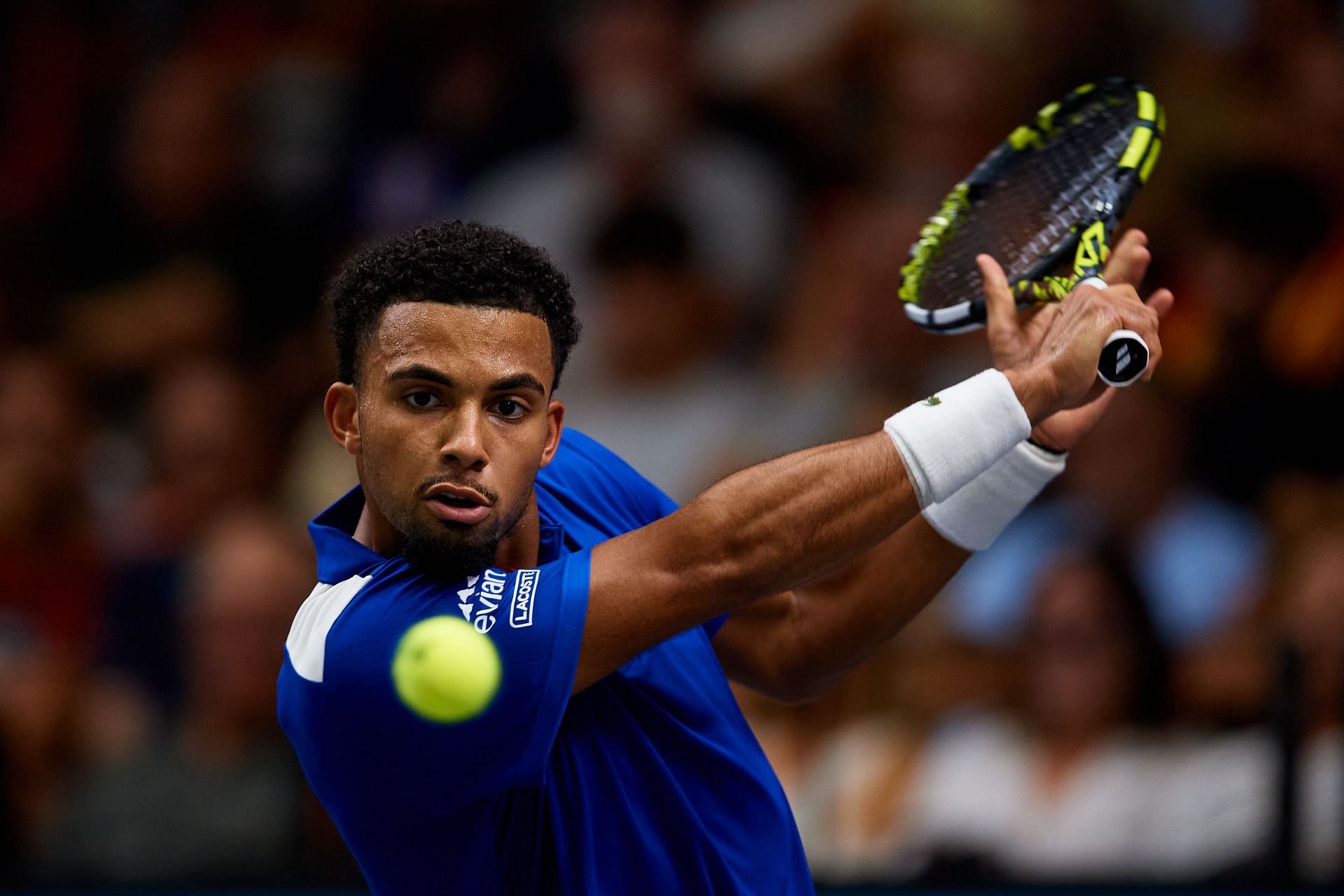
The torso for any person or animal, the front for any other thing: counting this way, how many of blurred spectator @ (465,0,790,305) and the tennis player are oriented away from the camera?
0

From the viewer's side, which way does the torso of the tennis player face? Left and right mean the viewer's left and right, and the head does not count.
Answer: facing the viewer and to the right of the viewer

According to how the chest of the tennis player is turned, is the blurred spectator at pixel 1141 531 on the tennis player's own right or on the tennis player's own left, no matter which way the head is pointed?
on the tennis player's own left

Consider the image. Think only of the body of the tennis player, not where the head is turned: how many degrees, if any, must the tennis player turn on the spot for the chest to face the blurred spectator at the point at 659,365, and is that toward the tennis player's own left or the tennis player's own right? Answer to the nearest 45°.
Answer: approximately 135° to the tennis player's own left

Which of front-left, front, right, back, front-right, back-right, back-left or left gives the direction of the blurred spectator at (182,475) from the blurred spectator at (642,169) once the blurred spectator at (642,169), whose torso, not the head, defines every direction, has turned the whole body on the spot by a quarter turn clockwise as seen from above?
front

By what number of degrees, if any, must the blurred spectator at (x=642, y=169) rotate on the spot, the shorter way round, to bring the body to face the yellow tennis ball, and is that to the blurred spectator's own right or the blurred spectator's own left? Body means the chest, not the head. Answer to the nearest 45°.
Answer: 0° — they already face it

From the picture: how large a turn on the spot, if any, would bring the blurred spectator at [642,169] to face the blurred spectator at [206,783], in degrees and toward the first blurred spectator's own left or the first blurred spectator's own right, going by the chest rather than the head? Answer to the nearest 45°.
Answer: approximately 45° to the first blurred spectator's own right

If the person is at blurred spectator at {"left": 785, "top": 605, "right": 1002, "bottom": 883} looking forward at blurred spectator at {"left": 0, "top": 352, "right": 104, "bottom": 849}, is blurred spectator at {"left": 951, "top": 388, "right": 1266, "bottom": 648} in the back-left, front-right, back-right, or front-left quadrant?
back-right

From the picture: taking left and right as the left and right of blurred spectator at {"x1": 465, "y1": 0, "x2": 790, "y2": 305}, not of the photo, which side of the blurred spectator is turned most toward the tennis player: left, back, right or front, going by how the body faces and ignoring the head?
front

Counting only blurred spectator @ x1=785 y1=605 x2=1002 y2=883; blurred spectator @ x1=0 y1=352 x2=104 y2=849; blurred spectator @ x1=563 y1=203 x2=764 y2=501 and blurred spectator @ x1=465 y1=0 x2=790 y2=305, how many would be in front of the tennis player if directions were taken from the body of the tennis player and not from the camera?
0

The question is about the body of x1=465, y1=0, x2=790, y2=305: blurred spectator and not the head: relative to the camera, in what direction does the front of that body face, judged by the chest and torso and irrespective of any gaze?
toward the camera

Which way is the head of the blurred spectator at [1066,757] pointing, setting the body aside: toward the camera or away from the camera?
toward the camera

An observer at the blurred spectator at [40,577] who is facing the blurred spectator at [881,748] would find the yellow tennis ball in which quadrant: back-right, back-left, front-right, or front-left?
front-right

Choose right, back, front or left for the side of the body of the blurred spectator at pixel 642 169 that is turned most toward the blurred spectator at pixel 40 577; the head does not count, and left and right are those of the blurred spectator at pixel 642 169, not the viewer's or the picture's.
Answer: right

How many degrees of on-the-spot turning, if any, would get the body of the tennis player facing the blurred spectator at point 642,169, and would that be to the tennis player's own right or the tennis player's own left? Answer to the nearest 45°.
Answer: approximately 135° to the tennis player's own left
